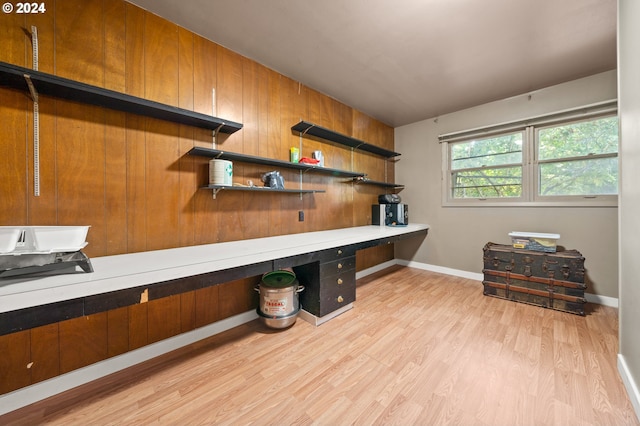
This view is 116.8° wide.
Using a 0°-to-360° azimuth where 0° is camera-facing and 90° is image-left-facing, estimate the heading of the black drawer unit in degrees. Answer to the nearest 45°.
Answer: approximately 315°

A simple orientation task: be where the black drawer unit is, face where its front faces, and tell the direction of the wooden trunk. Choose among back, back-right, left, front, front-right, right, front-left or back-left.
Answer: front-left

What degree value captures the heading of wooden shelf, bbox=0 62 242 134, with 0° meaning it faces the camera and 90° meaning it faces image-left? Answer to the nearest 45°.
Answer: approximately 315°

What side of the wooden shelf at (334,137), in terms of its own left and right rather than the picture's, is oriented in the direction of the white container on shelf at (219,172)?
right

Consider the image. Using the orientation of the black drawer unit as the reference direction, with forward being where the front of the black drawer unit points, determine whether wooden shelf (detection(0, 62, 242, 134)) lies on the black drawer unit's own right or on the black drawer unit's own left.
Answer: on the black drawer unit's own right

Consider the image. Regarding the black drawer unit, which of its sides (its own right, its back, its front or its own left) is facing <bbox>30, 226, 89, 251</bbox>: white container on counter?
right

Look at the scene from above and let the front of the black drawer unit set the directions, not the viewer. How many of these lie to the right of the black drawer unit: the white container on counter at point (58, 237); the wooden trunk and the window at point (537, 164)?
1
